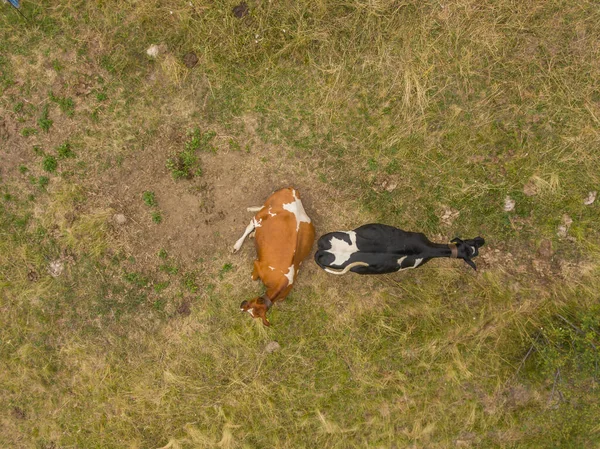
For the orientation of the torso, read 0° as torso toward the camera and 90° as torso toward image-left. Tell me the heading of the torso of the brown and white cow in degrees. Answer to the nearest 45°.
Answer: approximately 0°

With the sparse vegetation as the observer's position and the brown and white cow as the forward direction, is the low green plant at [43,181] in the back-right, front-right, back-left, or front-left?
back-right

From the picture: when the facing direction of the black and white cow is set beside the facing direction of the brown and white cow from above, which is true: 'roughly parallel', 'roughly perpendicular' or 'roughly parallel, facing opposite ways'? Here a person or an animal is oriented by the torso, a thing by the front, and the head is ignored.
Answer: roughly perpendicular

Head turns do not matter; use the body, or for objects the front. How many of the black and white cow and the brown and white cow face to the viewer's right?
1

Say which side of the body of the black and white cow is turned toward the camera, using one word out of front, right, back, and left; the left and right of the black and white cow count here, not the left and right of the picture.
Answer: right

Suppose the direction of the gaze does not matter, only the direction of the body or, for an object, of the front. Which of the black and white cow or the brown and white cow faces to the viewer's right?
the black and white cow

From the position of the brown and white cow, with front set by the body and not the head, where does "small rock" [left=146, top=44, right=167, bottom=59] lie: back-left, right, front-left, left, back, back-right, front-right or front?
back

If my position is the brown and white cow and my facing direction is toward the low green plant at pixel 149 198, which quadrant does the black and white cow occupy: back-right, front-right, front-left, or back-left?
back-right

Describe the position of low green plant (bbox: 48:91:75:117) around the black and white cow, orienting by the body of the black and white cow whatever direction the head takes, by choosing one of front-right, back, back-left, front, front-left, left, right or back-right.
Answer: back-left

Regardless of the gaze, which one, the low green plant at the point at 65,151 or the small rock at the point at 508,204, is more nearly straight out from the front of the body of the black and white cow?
the small rock

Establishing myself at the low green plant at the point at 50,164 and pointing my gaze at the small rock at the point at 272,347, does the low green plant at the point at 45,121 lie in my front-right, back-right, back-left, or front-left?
back-left

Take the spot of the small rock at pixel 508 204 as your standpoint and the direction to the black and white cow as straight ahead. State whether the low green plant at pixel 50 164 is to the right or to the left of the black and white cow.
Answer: right

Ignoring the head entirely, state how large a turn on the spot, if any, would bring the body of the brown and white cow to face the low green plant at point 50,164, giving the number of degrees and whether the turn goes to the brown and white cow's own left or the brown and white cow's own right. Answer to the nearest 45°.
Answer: approximately 135° to the brown and white cow's own right

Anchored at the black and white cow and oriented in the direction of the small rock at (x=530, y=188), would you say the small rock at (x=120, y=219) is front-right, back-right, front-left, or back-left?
back-left
